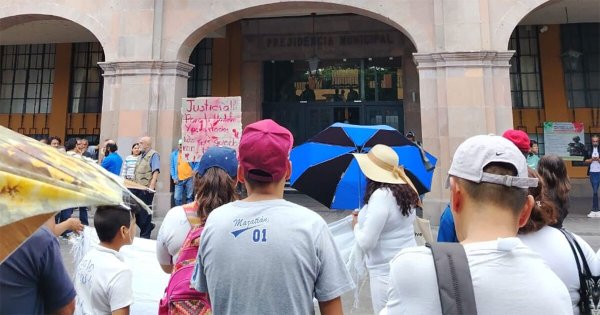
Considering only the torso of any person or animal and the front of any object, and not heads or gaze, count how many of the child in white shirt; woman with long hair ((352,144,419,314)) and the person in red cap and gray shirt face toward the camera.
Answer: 0

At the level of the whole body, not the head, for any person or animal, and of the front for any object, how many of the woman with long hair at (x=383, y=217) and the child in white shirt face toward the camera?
0

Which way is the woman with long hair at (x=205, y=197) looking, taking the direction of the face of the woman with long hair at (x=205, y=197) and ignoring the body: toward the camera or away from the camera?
away from the camera

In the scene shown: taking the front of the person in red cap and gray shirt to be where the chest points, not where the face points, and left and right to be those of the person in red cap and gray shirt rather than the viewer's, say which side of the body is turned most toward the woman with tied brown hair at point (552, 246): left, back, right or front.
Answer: right

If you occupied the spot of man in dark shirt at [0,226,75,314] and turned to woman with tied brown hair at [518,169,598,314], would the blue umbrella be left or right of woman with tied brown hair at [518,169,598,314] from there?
left

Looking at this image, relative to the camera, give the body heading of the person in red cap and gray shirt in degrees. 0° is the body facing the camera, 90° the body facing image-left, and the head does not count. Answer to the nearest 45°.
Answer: approximately 180°

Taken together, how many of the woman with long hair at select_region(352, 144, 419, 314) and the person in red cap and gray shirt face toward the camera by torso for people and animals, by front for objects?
0

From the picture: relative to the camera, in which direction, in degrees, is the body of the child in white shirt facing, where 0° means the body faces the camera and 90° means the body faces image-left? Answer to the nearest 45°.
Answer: approximately 225°

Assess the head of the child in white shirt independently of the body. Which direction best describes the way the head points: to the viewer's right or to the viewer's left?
to the viewer's right

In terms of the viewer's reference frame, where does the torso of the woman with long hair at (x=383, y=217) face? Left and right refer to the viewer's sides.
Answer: facing away from the viewer and to the left of the viewer

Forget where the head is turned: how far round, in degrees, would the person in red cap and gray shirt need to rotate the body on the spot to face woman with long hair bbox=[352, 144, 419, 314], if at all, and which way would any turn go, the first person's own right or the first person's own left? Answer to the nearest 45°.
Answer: approximately 45° to the first person's own right

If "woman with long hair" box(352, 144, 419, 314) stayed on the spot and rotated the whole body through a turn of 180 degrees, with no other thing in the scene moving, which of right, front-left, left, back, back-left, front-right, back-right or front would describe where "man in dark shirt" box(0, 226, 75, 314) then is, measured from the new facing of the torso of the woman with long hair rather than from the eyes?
right

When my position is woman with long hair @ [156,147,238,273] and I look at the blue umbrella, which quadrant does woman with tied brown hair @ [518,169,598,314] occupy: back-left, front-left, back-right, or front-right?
front-right

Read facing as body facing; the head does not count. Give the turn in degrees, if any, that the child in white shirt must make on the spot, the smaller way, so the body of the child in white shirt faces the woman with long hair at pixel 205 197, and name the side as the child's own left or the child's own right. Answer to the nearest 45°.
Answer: approximately 90° to the child's own right

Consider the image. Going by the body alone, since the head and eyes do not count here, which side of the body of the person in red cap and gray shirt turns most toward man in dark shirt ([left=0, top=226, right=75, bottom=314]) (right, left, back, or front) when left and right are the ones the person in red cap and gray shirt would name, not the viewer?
left
